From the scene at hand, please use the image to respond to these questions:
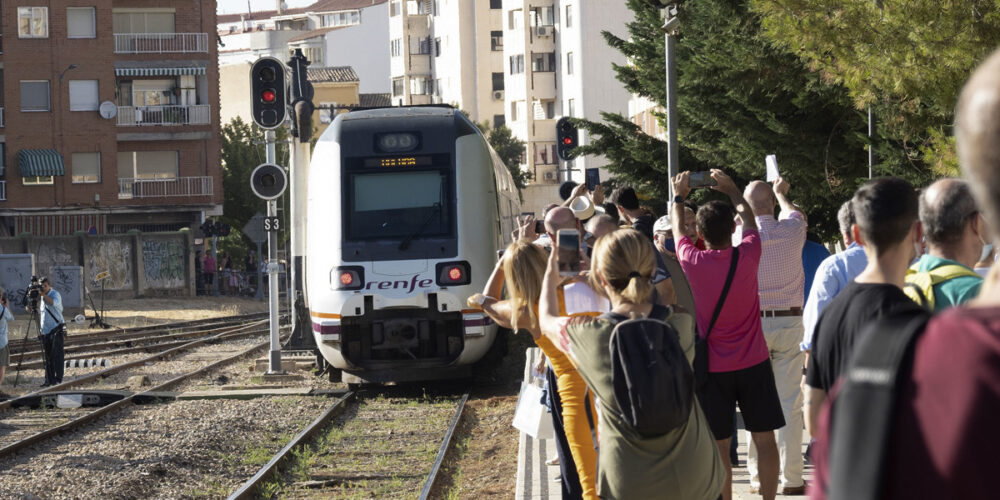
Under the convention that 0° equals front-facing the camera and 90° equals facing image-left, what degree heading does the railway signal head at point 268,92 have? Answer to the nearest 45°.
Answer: approximately 0°

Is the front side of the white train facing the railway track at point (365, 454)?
yes

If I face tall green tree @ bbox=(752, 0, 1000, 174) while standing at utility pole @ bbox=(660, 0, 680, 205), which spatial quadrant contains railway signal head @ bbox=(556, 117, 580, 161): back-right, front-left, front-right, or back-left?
back-left

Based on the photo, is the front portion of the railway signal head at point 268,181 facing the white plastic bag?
yes

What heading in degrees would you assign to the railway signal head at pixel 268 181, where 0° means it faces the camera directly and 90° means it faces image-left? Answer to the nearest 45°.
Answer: approximately 0°

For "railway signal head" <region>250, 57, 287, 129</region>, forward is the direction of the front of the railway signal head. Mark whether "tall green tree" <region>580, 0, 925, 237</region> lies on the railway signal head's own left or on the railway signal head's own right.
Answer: on the railway signal head's own left

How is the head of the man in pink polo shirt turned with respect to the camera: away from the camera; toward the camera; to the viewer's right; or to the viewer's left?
away from the camera

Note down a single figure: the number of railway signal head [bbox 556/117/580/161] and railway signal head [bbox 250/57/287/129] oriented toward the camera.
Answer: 2
